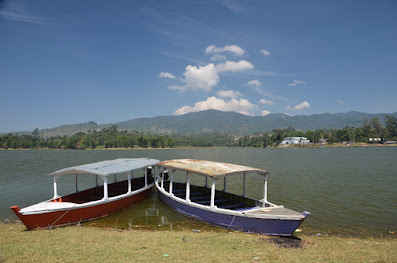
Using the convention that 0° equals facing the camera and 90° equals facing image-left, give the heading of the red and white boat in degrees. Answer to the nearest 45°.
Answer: approximately 45°

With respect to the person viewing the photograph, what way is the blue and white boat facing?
facing the viewer and to the right of the viewer

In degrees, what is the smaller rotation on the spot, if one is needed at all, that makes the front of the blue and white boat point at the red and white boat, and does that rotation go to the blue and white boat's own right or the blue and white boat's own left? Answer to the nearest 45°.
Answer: approximately 135° to the blue and white boat's own right

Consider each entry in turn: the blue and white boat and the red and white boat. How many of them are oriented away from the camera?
0
